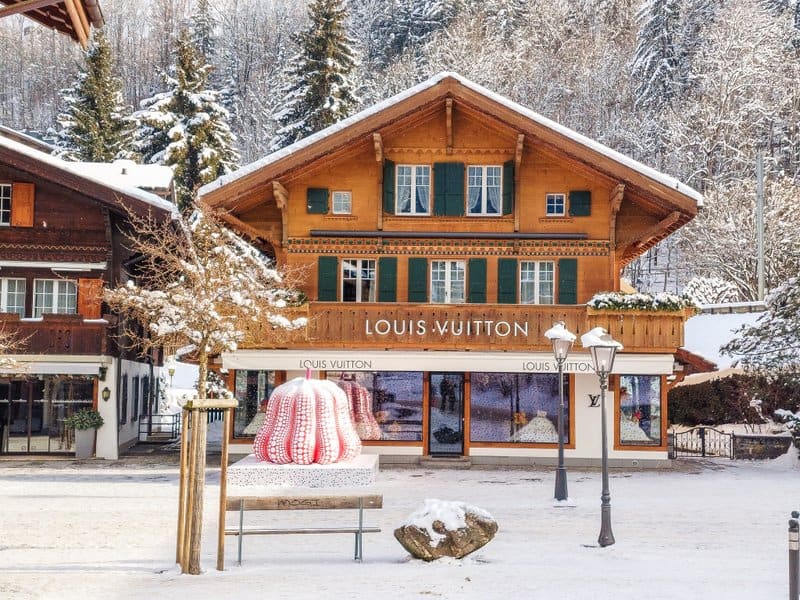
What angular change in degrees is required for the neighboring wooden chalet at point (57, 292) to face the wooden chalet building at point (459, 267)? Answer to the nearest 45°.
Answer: approximately 90° to its left

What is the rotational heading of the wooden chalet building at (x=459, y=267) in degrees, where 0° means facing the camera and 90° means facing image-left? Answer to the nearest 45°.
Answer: approximately 0°

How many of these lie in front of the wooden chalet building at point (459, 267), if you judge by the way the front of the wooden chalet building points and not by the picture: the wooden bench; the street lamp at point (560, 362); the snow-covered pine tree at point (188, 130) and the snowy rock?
3

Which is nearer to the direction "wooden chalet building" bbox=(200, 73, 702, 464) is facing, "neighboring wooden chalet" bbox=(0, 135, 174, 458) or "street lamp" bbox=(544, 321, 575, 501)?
the street lamp
